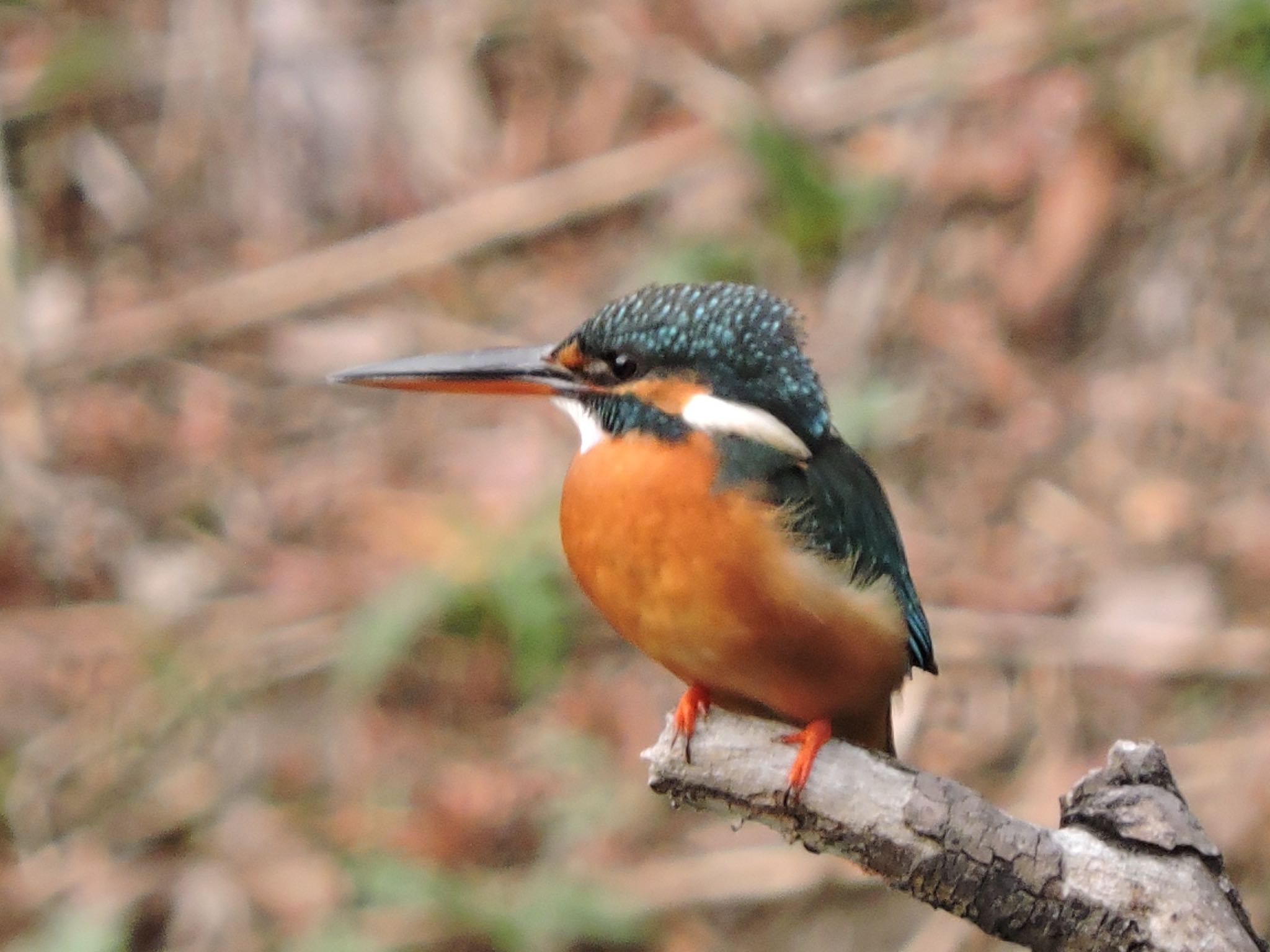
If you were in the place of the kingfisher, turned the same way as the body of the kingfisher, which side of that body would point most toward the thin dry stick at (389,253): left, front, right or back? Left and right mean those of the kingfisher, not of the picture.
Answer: right

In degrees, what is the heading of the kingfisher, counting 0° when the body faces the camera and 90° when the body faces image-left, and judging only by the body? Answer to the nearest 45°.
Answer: approximately 45°
